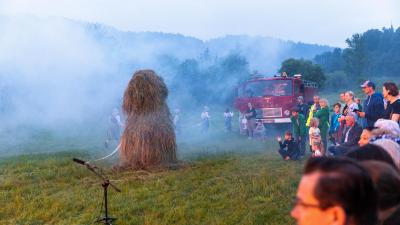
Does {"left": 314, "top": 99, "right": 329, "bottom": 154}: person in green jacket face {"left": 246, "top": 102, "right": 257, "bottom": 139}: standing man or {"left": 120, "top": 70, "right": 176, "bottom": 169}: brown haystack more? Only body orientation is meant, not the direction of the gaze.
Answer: the brown haystack

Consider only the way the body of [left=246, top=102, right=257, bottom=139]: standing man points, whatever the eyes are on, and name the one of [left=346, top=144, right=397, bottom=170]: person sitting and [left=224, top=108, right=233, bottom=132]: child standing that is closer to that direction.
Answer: the person sitting

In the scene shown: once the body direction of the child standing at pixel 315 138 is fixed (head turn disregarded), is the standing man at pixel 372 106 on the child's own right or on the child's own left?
on the child's own left

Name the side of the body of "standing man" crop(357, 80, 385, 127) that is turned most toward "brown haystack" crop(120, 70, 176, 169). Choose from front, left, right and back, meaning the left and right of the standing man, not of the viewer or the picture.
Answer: front

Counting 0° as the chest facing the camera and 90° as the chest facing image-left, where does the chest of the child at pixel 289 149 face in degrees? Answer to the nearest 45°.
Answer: approximately 45°

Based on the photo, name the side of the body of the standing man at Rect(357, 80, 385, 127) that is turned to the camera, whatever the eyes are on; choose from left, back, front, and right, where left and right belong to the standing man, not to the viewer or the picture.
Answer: left

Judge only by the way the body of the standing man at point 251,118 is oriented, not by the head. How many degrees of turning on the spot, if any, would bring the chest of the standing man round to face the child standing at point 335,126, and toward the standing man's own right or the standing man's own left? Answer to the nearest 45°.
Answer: approximately 45° to the standing man's own left

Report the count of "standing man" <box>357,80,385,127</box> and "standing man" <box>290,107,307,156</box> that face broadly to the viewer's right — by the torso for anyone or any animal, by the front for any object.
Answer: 0

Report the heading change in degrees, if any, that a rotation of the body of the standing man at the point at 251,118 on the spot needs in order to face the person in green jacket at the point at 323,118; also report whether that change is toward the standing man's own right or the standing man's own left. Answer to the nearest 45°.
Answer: approximately 45° to the standing man's own left
